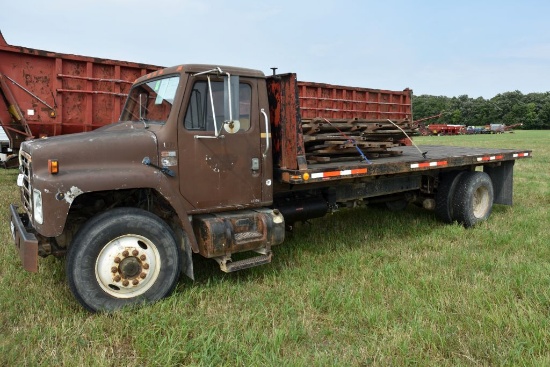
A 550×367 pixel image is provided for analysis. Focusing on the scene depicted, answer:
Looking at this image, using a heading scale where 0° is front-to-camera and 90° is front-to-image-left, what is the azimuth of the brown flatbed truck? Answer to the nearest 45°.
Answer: approximately 45°
